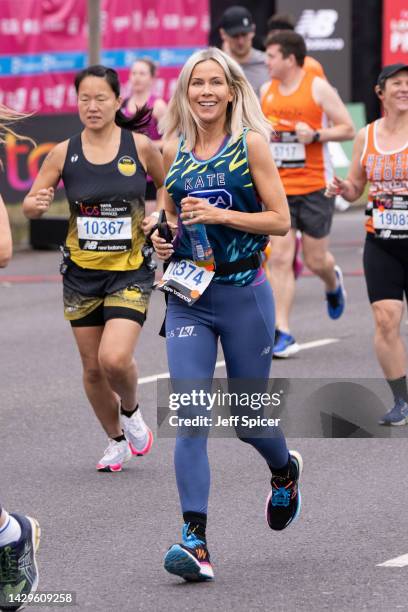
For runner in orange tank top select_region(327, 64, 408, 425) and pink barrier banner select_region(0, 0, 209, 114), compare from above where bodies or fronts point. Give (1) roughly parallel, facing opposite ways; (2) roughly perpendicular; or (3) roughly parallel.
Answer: roughly parallel

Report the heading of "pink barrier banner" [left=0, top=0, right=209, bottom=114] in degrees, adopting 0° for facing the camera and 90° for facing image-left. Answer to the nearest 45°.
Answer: approximately 0°

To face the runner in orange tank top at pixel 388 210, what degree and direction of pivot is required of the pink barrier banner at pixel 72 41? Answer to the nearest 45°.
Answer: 0° — it already faces them

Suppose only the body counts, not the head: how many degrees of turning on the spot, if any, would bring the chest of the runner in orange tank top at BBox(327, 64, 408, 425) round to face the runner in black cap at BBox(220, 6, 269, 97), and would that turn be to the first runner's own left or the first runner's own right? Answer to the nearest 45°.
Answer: approximately 180°

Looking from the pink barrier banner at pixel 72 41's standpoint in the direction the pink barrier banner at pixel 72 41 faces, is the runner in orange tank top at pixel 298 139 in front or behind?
in front

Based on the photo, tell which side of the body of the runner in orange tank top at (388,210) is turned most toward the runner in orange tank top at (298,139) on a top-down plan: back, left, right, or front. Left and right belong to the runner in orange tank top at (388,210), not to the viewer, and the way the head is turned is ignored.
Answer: back

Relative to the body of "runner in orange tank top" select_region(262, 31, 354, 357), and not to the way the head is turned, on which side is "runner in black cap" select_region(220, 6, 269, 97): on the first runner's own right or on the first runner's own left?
on the first runner's own right

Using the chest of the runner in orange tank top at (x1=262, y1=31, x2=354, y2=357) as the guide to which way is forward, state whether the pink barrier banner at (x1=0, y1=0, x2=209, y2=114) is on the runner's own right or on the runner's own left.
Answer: on the runner's own right

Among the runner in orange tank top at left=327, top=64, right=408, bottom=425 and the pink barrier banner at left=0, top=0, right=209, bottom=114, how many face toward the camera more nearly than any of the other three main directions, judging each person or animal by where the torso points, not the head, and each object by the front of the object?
2

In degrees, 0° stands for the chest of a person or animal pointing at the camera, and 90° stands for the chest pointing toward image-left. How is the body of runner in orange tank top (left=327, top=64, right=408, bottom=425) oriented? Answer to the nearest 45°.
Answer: approximately 0°

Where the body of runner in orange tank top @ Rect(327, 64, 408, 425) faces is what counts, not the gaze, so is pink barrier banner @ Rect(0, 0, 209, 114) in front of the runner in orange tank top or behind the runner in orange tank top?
behind
